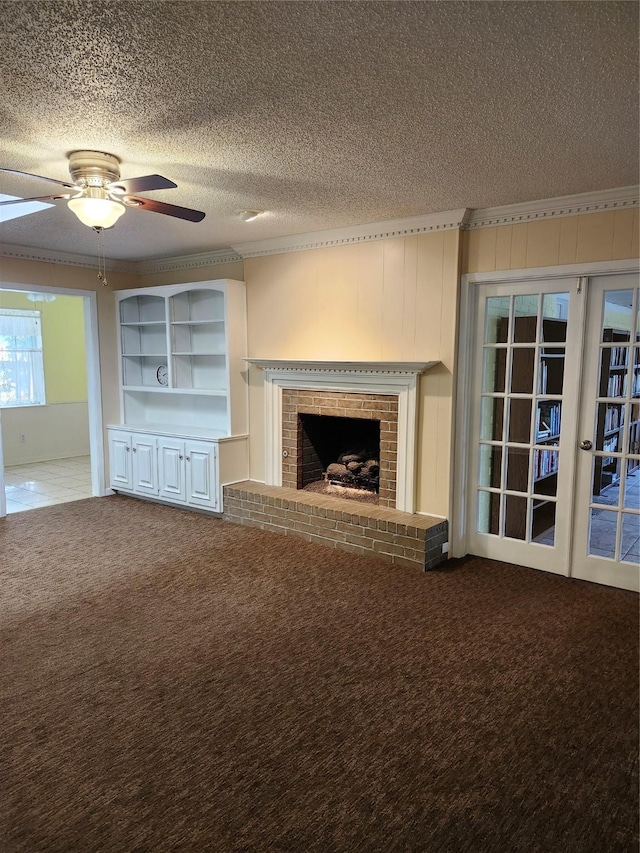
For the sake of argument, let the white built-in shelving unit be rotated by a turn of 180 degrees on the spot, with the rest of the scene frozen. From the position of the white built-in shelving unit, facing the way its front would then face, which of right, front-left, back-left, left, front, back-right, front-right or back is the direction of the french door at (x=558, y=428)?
right

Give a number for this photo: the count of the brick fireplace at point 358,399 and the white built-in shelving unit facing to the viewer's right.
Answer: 0

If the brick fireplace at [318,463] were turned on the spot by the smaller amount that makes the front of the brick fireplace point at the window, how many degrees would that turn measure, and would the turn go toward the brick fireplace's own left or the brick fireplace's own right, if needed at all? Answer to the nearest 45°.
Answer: approximately 90° to the brick fireplace's own right

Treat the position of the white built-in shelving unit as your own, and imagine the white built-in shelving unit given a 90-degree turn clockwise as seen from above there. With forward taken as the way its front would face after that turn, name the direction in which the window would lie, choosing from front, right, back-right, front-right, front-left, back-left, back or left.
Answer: front

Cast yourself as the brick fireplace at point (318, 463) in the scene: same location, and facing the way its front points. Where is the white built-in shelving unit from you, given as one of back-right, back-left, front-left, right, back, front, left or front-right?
right

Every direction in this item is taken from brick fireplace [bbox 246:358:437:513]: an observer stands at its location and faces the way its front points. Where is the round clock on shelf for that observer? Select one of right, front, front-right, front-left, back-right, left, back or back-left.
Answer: right

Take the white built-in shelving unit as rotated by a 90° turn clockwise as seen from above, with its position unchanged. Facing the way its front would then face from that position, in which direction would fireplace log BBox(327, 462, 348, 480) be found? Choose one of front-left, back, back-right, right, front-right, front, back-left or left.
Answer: back

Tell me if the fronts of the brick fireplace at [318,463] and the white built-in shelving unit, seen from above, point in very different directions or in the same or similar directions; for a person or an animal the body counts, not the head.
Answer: same or similar directions

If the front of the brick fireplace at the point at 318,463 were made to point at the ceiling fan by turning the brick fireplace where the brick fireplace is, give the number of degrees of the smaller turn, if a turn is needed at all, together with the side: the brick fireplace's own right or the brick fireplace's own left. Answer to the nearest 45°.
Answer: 0° — it already faces it

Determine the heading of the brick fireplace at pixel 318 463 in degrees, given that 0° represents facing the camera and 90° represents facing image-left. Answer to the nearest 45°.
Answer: approximately 45°

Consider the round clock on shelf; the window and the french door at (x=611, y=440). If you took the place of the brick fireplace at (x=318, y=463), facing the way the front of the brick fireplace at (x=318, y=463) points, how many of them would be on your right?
2

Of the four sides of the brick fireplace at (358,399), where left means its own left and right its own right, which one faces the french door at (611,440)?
left

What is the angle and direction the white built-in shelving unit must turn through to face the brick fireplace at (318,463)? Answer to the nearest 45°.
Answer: approximately 90° to its left

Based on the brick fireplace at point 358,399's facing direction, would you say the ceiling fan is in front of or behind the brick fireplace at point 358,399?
in front
